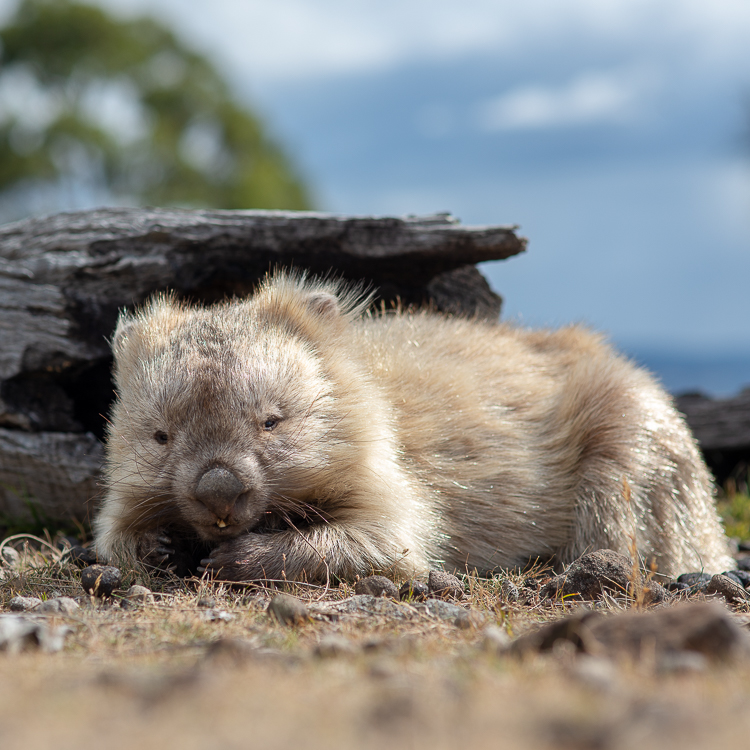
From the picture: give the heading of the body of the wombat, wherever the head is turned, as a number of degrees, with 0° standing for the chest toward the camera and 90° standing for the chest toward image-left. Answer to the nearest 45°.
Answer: approximately 45°

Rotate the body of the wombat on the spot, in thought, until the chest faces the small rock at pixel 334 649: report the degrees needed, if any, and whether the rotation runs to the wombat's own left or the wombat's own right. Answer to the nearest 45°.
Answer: approximately 45° to the wombat's own left

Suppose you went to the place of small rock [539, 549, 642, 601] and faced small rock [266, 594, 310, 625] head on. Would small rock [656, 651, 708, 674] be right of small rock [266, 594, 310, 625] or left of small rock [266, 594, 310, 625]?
left

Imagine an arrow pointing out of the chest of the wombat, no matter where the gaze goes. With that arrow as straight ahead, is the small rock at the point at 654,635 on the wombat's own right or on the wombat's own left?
on the wombat's own left

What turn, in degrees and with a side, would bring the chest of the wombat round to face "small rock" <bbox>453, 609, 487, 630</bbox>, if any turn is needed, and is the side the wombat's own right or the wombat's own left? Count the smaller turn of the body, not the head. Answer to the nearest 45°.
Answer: approximately 45° to the wombat's own left

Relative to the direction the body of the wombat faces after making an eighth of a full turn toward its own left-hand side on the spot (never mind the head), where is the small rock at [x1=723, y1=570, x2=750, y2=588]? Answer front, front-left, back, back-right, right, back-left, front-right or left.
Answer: left

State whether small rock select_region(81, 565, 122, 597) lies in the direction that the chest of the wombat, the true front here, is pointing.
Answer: yes
